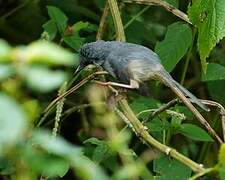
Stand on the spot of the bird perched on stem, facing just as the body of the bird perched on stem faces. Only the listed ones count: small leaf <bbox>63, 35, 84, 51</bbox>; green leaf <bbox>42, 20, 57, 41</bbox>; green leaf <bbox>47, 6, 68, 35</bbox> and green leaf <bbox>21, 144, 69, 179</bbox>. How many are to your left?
1

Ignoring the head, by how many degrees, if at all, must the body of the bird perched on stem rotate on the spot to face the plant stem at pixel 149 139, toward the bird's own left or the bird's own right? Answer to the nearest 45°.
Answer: approximately 90° to the bird's own left

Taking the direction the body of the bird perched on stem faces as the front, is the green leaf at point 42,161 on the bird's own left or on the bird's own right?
on the bird's own left

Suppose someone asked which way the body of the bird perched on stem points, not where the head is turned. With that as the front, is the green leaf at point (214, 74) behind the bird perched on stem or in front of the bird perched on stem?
behind

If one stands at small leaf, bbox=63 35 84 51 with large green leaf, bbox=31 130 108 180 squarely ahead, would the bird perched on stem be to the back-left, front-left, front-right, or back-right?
front-left

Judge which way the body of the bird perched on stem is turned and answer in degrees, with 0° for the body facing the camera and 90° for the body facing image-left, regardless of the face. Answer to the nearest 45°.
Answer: approximately 90°
